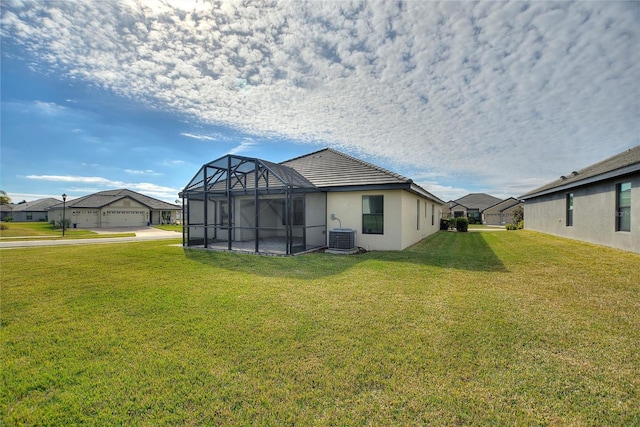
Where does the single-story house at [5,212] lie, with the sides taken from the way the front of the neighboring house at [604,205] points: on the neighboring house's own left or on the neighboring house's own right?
on the neighboring house's own left

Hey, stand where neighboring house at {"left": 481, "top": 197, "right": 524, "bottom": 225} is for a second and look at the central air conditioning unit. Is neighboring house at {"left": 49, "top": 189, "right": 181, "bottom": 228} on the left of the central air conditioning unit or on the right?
right

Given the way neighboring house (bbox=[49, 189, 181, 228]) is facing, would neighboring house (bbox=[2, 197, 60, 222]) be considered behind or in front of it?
behind

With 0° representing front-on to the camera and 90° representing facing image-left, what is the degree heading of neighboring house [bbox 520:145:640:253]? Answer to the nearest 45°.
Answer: approximately 135°

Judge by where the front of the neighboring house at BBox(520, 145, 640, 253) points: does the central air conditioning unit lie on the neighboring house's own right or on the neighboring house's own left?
on the neighboring house's own left

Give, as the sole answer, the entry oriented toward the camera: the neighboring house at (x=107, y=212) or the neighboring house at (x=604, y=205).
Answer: the neighboring house at (x=107, y=212)

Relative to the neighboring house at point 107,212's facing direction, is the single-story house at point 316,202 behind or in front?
in front

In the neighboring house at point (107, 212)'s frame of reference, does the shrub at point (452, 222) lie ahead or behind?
ahead

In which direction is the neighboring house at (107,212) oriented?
toward the camera

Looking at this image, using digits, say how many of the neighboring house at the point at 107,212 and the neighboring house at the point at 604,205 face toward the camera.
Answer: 1

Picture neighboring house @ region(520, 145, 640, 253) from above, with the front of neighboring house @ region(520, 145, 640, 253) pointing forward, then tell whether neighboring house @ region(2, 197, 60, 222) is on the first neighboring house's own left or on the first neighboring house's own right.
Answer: on the first neighboring house's own left

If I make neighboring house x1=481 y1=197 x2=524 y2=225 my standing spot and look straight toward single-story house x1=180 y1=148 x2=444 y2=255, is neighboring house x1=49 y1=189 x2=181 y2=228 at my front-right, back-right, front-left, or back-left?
front-right

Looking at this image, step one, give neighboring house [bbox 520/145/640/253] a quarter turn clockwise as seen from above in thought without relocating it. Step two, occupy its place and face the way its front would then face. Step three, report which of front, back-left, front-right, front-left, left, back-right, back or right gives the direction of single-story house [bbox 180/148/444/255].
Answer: back

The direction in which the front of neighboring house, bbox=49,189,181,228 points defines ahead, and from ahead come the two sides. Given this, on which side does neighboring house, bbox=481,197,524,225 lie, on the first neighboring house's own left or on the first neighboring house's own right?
on the first neighboring house's own left
